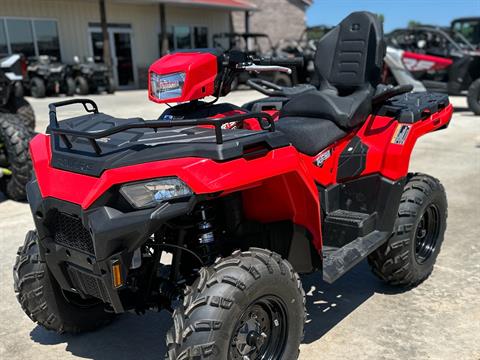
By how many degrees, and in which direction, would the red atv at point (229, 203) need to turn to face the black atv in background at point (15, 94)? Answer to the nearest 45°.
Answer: approximately 90° to its right

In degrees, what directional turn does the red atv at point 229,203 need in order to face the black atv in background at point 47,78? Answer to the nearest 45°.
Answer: approximately 135° to its right

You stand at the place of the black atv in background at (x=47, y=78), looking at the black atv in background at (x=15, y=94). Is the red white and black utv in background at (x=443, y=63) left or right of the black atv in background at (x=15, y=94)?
left

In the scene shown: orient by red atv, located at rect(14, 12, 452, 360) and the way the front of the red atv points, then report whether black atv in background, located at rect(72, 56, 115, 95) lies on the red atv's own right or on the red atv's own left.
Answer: on the red atv's own right

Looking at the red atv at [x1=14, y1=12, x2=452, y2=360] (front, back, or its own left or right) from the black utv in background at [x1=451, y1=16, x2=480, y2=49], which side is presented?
back

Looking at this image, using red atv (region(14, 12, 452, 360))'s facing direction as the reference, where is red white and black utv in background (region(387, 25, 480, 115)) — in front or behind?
behind

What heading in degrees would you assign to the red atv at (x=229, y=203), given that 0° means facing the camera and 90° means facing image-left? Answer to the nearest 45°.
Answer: approximately 45°

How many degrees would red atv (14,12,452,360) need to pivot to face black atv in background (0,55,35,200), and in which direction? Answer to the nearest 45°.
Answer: approximately 90° to its right
